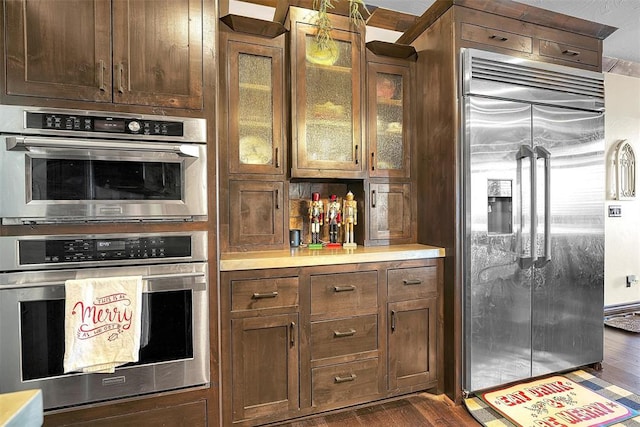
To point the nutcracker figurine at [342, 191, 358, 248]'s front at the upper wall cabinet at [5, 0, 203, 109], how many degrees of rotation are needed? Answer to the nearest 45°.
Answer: approximately 45° to its right

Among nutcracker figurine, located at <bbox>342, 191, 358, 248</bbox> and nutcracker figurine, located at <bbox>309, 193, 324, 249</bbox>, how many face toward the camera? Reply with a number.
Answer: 2

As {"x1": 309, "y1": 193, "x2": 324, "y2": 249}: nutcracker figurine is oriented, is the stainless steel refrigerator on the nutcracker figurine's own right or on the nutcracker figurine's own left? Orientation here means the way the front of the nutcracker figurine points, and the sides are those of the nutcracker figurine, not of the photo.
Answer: on the nutcracker figurine's own left

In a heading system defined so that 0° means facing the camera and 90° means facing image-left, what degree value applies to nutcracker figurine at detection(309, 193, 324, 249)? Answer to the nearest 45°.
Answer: approximately 0°

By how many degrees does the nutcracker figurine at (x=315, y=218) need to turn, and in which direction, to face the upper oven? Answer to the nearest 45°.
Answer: approximately 45° to its right

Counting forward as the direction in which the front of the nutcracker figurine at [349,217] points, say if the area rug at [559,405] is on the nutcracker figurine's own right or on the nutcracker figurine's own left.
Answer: on the nutcracker figurine's own left
